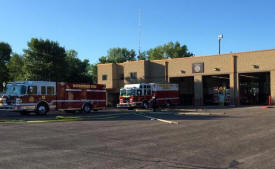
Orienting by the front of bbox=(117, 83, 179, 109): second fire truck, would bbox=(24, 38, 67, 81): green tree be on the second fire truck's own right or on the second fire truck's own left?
on the second fire truck's own right

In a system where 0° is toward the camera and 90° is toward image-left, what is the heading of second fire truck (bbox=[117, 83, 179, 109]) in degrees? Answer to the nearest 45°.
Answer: approximately 45°

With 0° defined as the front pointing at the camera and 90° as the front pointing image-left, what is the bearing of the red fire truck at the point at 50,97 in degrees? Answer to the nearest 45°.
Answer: approximately 45°

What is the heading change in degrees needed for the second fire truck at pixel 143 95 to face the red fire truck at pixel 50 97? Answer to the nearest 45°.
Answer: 0° — it already faces it

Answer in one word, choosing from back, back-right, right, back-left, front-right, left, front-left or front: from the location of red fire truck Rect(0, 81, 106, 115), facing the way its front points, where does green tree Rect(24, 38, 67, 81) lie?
back-right

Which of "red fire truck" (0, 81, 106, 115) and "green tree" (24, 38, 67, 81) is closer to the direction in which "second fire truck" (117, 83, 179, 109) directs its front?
the red fire truck

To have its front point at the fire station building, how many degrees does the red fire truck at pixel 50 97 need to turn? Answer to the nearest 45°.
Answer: approximately 180°

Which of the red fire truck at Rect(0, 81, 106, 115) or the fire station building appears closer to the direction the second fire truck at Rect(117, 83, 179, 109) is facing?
the red fire truck
